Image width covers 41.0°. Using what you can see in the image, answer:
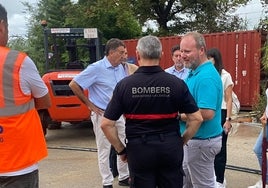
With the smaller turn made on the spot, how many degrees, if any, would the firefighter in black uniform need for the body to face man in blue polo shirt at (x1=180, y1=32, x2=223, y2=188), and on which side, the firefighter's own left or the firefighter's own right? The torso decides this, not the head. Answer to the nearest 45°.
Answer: approximately 45° to the firefighter's own right

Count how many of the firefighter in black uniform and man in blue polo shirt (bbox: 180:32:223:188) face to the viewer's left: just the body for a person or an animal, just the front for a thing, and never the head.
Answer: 1

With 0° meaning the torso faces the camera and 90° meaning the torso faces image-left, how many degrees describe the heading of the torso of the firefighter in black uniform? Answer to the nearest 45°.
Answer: approximately 180°

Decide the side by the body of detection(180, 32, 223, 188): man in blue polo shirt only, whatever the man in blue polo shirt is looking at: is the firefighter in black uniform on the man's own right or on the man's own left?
on the man's own left

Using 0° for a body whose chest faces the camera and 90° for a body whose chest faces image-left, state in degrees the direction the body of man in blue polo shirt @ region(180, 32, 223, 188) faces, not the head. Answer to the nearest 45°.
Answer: approximately 90°

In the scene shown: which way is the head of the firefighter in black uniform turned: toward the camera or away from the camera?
away from the camera

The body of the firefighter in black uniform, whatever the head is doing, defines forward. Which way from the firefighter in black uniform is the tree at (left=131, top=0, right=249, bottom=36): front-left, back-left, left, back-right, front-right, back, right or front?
front

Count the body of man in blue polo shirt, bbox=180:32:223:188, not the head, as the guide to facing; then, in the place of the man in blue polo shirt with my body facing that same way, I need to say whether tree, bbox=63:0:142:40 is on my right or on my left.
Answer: on my right
